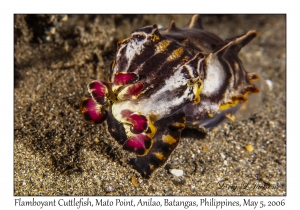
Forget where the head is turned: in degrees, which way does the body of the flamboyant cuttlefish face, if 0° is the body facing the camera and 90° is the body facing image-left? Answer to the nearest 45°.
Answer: approximately 45°
